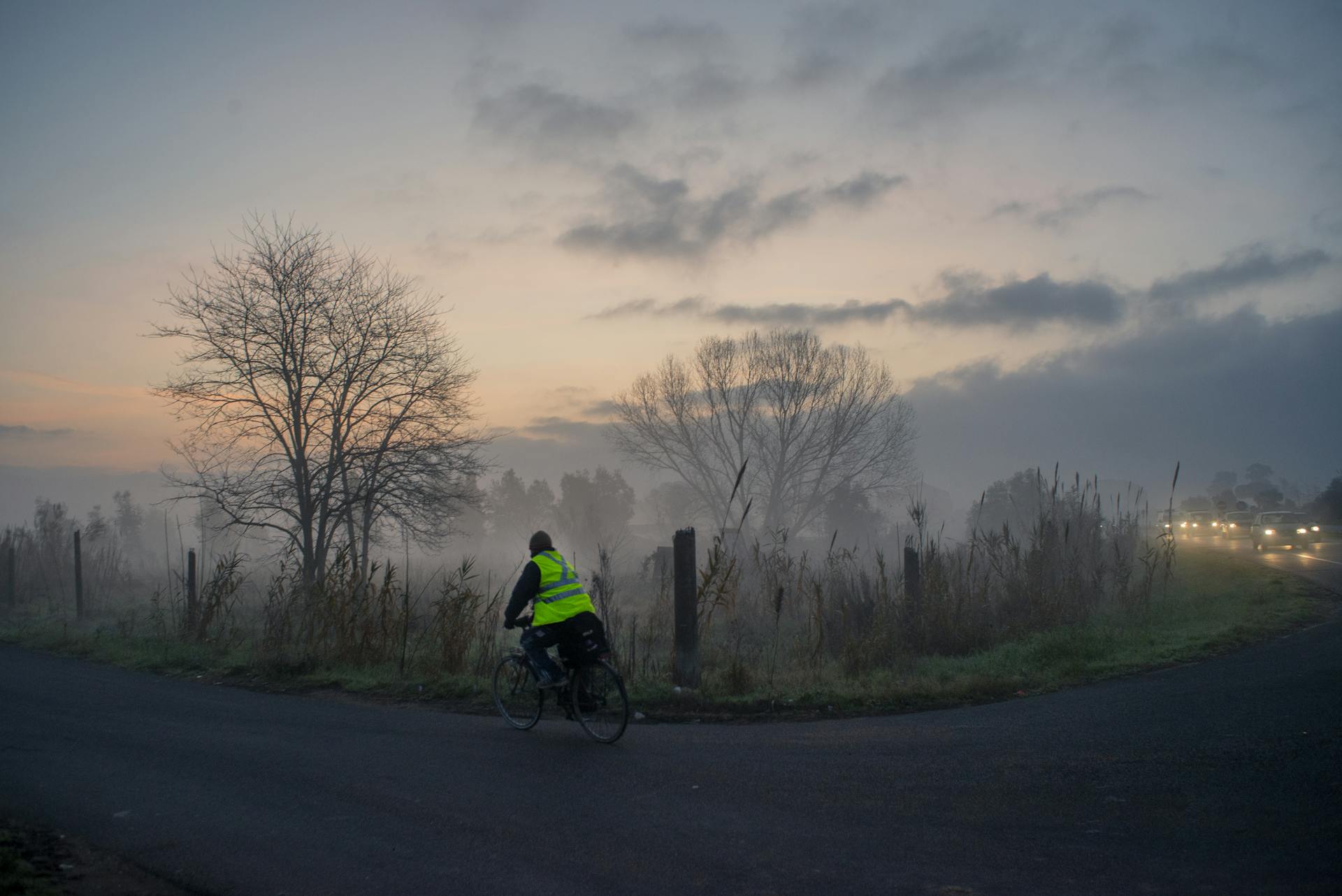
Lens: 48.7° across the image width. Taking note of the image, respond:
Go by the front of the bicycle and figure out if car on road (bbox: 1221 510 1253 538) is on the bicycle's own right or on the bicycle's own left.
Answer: on the bicycle's own right

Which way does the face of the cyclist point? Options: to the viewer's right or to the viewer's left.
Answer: to the viewer's left

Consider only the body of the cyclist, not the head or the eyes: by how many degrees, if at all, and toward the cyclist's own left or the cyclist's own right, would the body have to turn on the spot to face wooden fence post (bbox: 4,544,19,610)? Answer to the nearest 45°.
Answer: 0° — they already face it

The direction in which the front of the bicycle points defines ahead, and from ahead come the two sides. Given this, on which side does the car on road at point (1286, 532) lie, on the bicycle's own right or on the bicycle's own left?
on the bicycle's own right

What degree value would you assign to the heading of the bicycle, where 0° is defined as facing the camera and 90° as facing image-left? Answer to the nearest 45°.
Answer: approximately 135°

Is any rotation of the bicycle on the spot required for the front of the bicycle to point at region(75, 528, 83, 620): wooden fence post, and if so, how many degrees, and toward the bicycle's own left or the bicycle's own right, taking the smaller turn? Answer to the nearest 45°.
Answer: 0° — it already faces it

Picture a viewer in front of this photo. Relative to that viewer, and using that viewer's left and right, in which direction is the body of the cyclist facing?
facing away from the viewer and to the left of the viewer

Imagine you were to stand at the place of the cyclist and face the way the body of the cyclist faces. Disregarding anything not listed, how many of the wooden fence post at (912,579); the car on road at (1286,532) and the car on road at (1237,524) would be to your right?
3
